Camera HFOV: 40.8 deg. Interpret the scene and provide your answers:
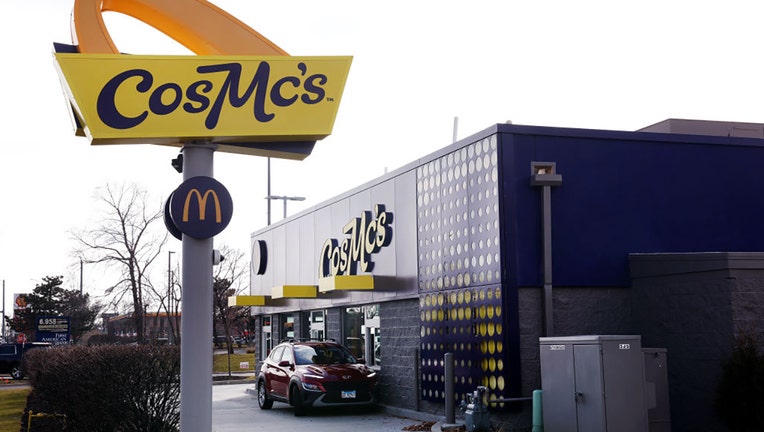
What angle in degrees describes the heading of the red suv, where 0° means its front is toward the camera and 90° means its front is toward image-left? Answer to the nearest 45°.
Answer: approximately 315°

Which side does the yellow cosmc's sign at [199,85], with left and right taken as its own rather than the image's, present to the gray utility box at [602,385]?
left

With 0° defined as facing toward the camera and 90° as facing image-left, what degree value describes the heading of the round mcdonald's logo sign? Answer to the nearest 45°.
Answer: approximately 0°

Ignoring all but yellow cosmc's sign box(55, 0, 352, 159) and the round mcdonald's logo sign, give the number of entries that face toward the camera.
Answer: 2

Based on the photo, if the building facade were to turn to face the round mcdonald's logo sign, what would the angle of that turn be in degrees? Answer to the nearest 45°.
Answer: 0° — it already faces it

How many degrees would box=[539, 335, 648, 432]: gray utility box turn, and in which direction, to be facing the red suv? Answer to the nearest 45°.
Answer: approximately 90° to its right

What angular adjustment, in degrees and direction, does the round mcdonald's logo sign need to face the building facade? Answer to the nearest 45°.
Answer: approximately 135° to its left
